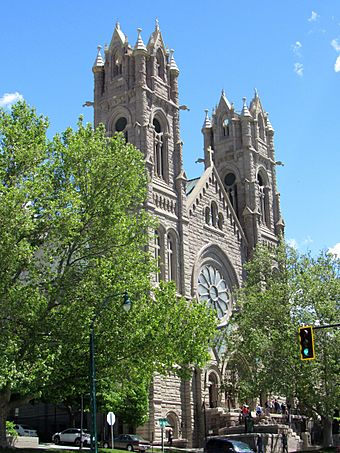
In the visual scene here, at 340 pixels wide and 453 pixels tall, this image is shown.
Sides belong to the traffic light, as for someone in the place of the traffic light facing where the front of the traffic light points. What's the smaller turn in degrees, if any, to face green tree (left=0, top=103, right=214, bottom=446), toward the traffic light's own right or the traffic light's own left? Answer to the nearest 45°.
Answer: approximately 135° to the traffic light's own right

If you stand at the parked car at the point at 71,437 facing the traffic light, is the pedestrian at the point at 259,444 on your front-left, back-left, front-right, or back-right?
front-left

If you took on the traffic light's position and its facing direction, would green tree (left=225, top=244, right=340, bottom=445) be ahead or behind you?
behind

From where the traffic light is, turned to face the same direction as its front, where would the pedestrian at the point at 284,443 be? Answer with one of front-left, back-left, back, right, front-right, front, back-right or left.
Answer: back

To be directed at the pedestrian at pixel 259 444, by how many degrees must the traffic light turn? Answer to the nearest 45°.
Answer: approximately 180°

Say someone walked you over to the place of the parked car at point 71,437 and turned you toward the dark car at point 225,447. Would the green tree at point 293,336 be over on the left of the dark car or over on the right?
left

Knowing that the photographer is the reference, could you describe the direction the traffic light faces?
facing the viewer
